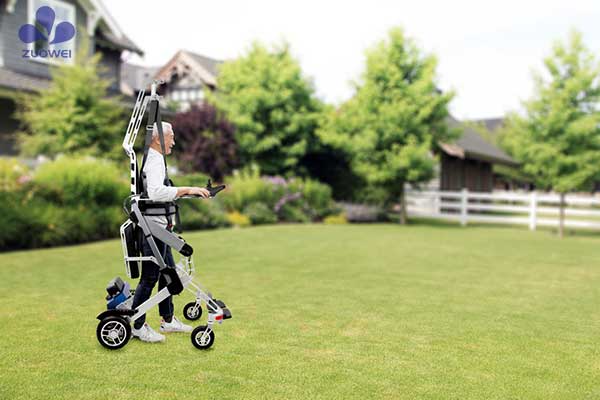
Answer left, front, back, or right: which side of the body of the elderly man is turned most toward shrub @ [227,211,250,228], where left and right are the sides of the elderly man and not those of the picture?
left

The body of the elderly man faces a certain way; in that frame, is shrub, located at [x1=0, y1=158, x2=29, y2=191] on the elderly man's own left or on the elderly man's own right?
on the elderly man's own left

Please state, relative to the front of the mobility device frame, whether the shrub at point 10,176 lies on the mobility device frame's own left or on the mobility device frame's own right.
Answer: on the mobility device frame's own left

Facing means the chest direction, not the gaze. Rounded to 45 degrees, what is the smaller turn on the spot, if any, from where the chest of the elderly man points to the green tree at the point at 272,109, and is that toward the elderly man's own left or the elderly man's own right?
approximately 90° to the elderly man's own left

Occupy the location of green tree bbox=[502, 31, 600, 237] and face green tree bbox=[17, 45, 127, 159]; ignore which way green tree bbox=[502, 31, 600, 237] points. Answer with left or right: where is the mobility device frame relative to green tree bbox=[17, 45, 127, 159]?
left

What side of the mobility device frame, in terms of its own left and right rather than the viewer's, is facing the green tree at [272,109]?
left

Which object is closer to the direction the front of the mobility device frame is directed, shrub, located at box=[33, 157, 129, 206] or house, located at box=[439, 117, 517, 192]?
the house

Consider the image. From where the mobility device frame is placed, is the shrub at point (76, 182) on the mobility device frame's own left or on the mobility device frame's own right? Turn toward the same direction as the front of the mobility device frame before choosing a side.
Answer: on the mobility device frame's own left

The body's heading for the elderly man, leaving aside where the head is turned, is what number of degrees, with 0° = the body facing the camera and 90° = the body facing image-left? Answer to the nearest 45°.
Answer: approximately 270°

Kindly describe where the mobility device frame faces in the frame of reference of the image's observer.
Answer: facing to the right of the viewer
